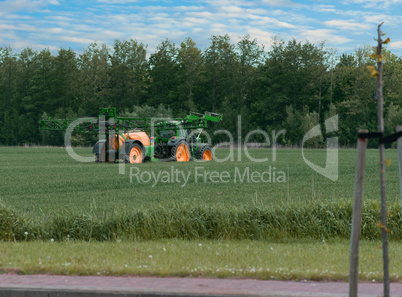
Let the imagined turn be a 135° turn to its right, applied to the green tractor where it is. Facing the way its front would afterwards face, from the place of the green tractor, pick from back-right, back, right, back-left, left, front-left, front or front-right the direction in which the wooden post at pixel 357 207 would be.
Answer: front
